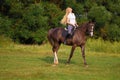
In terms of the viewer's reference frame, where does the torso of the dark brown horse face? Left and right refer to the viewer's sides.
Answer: facing to the right of the viewer
